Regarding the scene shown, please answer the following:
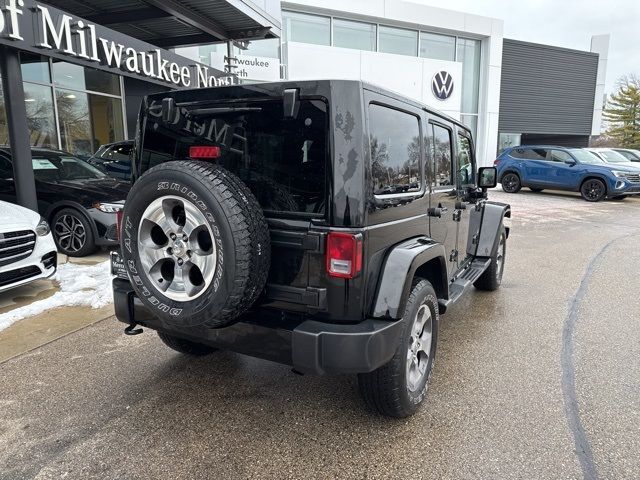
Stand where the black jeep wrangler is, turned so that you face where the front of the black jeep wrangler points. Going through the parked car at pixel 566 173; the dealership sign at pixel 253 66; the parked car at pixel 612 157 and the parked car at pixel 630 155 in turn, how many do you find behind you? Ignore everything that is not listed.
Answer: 0

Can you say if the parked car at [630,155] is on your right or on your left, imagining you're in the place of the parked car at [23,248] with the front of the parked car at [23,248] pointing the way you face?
on your left

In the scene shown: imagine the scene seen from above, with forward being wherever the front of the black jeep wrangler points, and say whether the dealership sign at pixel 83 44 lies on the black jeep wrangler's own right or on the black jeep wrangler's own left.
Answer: on the black jeep wrangler's own left

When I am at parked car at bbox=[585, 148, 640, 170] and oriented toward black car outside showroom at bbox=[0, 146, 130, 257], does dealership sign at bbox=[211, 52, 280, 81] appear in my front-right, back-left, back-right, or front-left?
front-right

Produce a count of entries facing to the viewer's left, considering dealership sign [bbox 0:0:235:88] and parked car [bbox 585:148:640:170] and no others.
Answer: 0

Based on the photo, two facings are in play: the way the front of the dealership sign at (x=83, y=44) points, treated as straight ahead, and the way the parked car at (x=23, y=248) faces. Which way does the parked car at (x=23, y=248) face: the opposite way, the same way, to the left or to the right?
the same way

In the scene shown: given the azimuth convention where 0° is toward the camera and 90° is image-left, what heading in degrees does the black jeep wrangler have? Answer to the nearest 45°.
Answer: approximately 225°

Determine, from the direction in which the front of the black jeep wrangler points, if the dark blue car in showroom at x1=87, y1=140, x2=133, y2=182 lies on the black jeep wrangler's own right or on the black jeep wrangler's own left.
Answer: on the black jeep wrangler's own left

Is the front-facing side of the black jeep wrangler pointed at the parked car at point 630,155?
yes

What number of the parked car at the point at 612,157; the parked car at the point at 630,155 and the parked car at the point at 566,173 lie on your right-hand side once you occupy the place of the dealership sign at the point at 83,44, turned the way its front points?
0

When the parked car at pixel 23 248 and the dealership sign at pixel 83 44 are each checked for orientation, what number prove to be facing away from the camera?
0

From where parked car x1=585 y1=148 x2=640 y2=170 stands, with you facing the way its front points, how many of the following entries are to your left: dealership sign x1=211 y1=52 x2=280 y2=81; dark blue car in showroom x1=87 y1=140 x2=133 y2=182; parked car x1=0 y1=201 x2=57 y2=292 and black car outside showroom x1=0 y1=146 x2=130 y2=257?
0

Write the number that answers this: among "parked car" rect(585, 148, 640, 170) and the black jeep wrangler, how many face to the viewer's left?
0

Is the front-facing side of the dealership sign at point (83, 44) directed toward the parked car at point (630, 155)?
no

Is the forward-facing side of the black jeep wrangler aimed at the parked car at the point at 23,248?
no

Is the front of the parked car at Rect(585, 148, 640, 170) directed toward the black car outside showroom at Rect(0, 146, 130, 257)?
no

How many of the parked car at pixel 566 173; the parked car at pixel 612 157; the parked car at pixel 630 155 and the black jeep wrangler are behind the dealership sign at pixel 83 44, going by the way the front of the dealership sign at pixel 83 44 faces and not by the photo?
0

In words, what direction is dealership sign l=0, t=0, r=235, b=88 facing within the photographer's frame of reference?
facing the viewer and to the right of the viewer

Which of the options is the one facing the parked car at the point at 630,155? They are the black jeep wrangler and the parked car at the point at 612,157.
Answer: the black jeep wrangler
